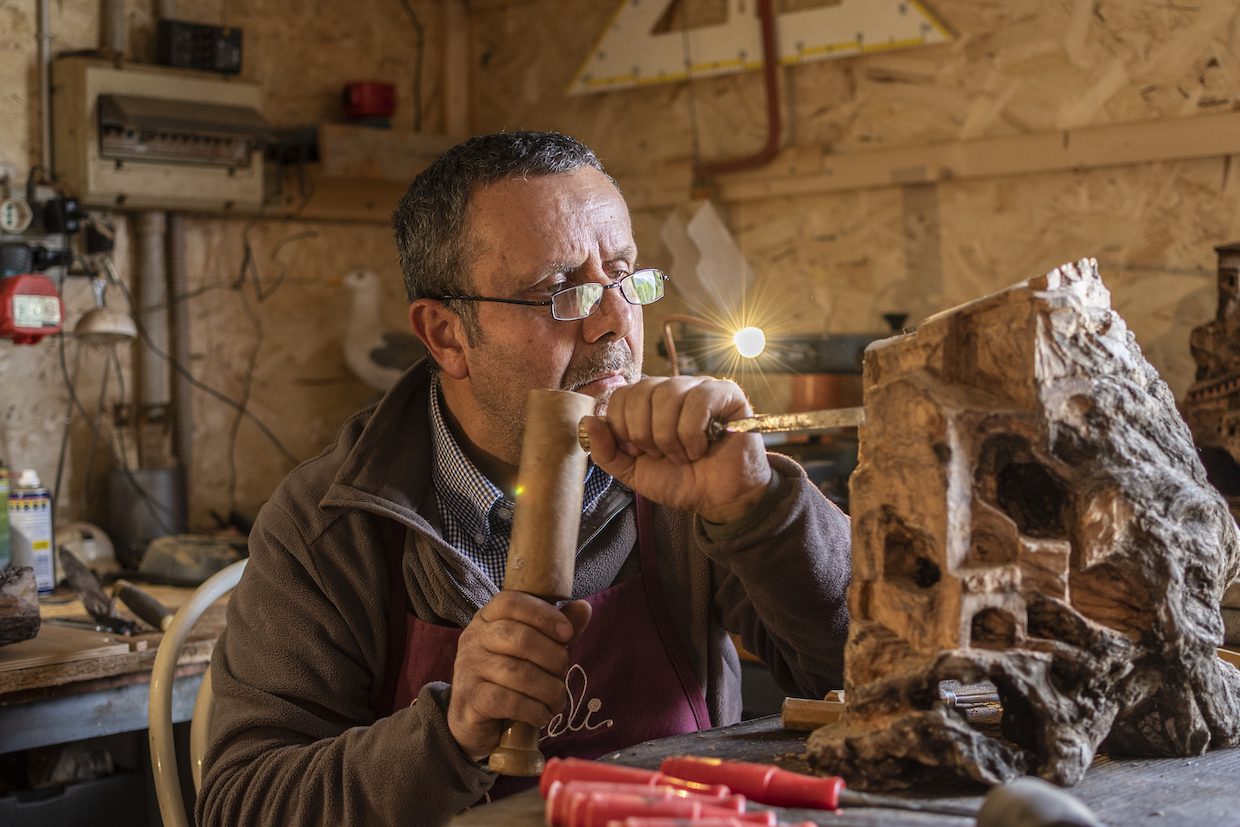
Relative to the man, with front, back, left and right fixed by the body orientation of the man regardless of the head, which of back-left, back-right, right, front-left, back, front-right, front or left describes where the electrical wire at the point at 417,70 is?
back-left

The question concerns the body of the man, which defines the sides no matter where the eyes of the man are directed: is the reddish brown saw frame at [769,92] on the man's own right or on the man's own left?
on the man's own left

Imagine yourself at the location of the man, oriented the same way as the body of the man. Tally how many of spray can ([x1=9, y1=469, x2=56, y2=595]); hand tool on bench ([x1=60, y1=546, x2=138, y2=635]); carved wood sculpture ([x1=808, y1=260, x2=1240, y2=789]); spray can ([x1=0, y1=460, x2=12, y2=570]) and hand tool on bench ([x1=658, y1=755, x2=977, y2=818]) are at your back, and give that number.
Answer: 3

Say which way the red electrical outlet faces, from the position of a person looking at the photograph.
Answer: facing the viewer and to the right of the viewer

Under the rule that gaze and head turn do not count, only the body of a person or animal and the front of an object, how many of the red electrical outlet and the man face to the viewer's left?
0

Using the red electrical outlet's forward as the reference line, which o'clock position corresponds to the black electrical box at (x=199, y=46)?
The black electrical box is roughly at 9 o'clock from the red electrical outlet.

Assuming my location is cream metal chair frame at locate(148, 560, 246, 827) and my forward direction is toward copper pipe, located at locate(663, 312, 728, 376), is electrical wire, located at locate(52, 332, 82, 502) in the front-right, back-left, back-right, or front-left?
front-left

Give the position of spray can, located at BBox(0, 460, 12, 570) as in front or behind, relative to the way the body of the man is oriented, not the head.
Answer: behind

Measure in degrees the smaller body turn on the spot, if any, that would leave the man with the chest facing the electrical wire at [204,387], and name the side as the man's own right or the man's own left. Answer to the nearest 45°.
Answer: approximately 135° to the man's own left

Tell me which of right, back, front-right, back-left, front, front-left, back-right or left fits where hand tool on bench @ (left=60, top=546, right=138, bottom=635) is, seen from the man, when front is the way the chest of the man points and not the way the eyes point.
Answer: back
